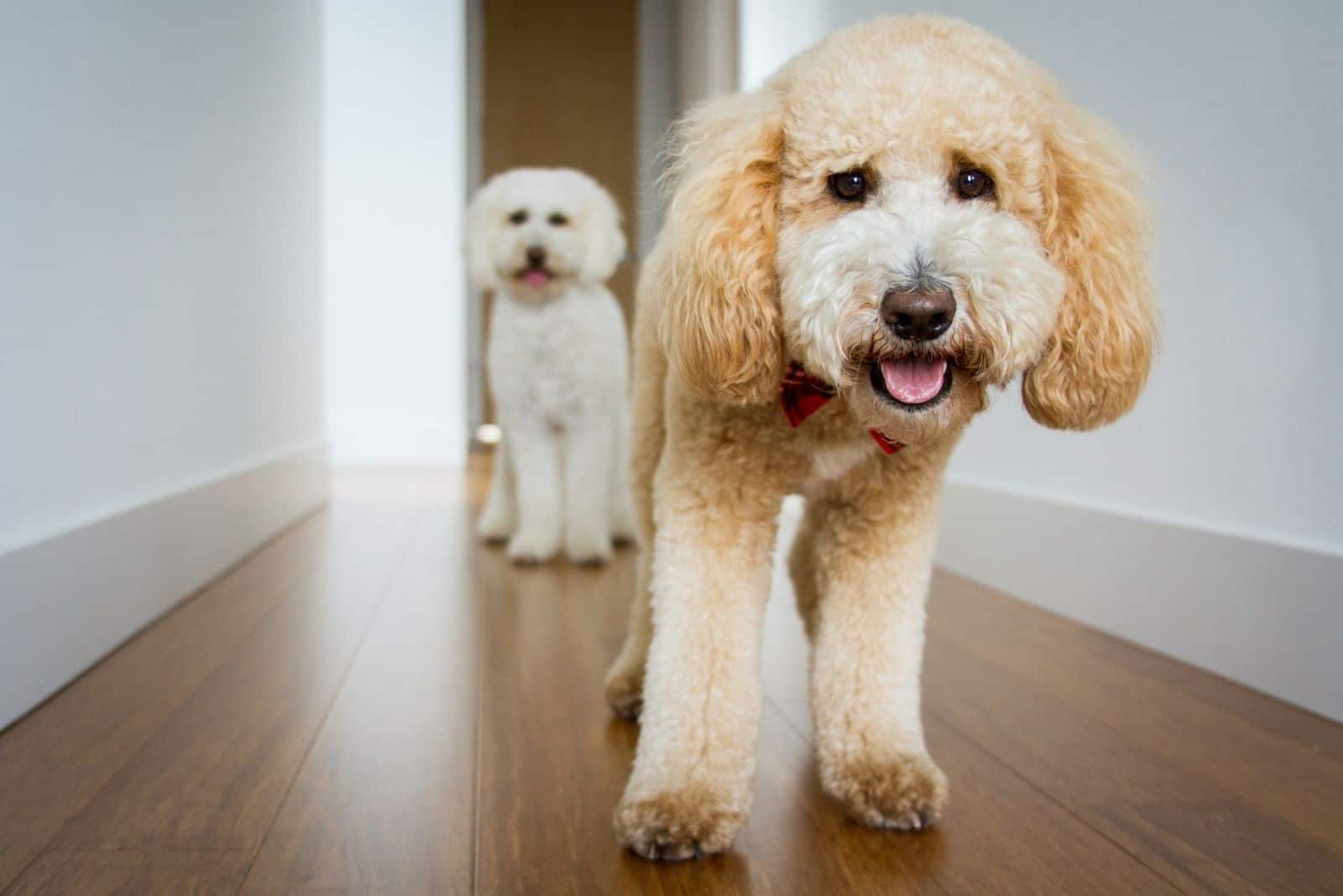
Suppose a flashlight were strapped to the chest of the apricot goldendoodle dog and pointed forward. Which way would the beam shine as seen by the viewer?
toward the camera

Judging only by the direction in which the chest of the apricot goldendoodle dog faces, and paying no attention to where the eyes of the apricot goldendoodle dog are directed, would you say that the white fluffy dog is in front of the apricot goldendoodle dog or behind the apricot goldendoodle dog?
behind

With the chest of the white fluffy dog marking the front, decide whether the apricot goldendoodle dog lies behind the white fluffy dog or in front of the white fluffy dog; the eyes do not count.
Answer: in front

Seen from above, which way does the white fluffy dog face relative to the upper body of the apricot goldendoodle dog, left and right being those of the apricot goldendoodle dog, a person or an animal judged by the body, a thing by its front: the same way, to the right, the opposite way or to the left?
the same way

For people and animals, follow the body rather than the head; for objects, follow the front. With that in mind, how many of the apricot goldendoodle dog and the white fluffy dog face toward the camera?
2
